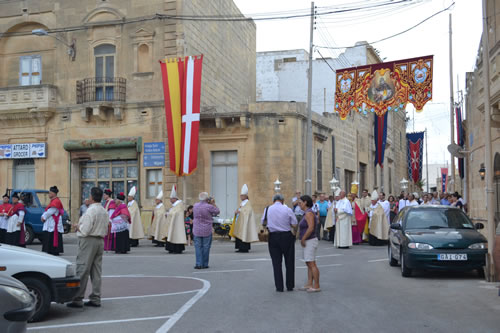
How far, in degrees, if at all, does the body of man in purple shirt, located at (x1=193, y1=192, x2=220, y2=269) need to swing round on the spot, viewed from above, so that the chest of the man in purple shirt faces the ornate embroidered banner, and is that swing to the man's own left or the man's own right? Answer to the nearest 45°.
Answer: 0° — they already face it

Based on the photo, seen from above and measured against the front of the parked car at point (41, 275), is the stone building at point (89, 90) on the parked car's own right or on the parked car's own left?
on the parked car's own left

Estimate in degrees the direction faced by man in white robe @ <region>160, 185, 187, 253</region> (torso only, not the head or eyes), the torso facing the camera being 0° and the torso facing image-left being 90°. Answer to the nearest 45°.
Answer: approximately 90°

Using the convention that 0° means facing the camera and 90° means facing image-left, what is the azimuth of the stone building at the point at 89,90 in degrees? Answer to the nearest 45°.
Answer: approximately 0°

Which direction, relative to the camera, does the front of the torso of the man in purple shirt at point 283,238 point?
away from the camera

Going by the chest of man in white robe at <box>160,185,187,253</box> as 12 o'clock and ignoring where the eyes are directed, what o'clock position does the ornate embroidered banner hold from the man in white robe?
The ornate embroidered banner is roughly at 5 o'clock from the man in white robe.

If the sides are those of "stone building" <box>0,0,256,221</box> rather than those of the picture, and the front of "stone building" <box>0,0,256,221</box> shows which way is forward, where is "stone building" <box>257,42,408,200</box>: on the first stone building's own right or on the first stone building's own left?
on the first stone building's own left

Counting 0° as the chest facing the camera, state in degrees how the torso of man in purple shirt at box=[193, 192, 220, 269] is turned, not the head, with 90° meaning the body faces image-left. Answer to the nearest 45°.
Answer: approximately 225°

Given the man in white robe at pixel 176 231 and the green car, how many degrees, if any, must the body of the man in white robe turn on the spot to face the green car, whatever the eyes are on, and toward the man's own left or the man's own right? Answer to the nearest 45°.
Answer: approximately 135° to the man's own left

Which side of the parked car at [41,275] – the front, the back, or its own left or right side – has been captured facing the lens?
right

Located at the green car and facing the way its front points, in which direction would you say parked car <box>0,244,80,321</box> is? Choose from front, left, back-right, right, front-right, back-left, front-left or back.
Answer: front-right

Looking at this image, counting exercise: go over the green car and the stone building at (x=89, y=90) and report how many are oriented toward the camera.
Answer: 2

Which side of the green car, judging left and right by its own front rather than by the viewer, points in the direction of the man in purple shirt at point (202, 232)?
right

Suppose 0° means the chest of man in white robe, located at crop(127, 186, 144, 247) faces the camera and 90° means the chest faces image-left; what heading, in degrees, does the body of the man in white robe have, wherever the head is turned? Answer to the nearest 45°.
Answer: approximately 90°
